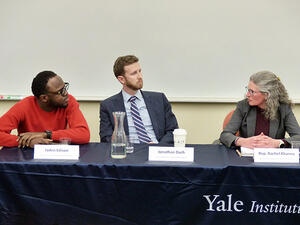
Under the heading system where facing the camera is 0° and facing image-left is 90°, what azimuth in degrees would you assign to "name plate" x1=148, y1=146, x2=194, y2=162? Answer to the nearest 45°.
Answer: approximately 0°

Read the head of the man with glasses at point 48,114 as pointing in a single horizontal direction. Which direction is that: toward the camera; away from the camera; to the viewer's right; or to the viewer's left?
to the viewer's right

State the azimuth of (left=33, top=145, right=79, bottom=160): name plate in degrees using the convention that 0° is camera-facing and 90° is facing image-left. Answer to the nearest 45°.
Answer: approximately 0°

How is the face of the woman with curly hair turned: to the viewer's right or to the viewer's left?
to the viewer's left
